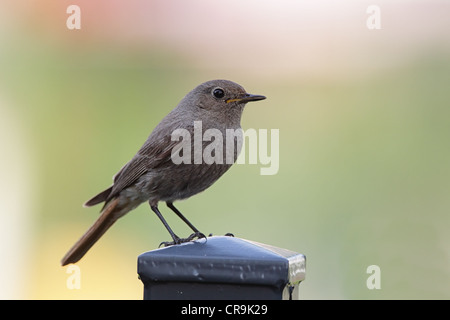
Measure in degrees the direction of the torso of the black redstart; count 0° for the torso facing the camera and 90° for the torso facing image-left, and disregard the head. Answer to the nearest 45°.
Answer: approximately 270°
